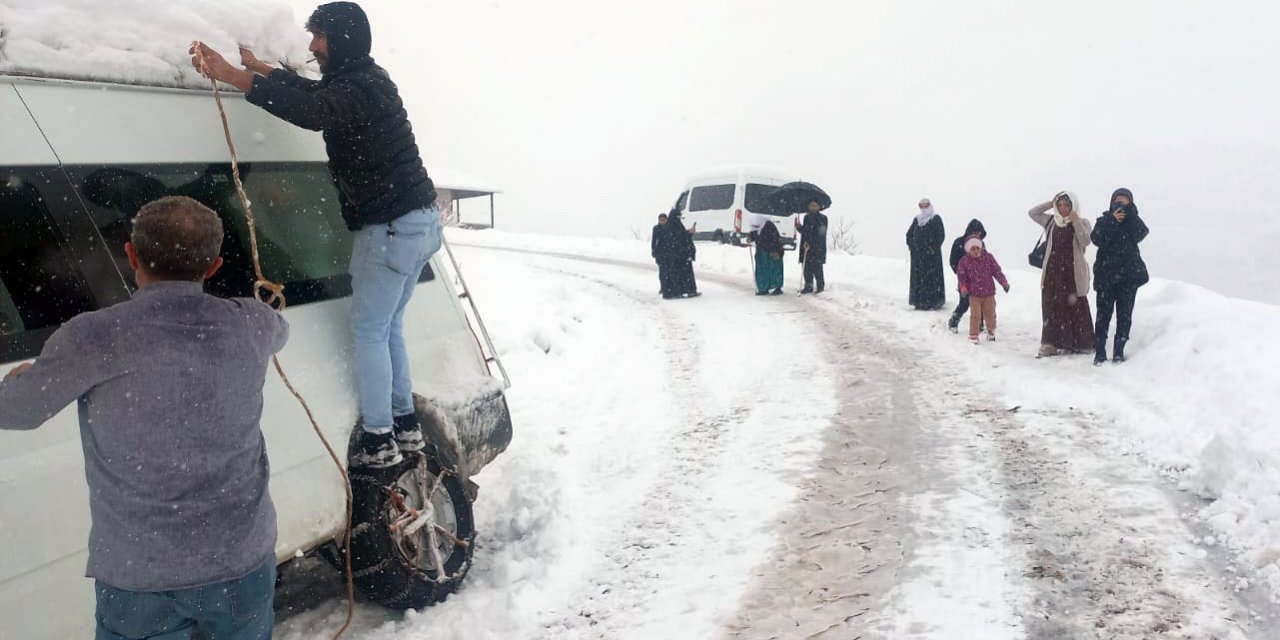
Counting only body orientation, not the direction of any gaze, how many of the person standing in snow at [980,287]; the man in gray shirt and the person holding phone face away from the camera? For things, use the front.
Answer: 1

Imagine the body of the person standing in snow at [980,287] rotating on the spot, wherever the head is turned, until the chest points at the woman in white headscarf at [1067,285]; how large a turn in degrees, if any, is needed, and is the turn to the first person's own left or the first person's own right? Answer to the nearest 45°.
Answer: approximately 45° to the first person's own left

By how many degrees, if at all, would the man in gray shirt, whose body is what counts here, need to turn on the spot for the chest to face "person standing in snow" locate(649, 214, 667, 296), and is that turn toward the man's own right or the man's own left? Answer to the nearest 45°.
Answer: approximately 45° to the man's own right

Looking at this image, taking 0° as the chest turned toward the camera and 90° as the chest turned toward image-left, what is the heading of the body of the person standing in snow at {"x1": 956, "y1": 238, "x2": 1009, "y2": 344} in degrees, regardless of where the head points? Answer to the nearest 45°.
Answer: approximately 0°

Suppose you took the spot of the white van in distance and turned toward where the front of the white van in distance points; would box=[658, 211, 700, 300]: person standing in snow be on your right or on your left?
on your left

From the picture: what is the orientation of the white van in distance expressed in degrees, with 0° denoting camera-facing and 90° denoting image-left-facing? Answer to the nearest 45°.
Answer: approximately 135°

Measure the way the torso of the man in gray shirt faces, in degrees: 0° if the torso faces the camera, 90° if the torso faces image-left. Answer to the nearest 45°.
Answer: approximately 180°

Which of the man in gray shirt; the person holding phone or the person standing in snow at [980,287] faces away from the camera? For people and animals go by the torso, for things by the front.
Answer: the man in gray shirt

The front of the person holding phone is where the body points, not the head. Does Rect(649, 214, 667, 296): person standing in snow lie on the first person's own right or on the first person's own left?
on the first person's own right

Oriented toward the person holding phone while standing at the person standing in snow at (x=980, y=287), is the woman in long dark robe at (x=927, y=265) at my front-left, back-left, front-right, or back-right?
back-left
